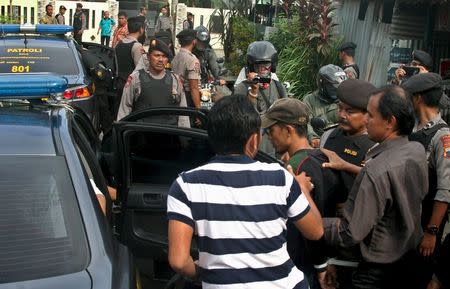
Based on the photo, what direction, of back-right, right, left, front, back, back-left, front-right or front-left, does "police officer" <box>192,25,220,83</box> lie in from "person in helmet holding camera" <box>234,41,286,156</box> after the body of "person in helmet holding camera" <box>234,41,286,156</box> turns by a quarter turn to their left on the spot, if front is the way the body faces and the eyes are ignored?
left

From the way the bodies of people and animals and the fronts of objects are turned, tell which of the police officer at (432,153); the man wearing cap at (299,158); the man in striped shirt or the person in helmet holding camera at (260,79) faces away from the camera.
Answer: the man in striped shirt

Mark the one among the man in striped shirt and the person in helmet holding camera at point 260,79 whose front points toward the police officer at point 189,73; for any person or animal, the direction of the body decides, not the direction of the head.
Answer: the man in striped shirt

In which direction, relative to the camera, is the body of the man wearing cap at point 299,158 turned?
to the viewer's left

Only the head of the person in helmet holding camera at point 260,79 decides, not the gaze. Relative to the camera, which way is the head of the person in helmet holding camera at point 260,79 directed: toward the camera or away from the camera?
toward the camera

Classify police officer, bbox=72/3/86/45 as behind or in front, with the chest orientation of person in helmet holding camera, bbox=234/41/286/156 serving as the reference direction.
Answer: behind

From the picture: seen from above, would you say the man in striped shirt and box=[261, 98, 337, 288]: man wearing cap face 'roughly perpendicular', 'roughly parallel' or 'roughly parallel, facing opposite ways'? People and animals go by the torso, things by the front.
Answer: roughly perpendicular

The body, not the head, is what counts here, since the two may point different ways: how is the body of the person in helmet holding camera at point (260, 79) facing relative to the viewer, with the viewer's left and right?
facing the viewer

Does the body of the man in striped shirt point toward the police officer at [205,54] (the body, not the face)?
yes

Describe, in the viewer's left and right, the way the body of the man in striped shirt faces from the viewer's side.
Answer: facing away from the viewer

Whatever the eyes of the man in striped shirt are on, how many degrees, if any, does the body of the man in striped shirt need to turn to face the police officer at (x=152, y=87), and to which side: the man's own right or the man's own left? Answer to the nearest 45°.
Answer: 0° — they already face them

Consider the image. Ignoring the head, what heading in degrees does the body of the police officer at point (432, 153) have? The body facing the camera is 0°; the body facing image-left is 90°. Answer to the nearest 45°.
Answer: approximately 90°

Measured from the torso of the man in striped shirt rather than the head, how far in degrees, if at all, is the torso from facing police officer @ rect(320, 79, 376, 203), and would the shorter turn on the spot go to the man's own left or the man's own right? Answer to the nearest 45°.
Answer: approximately 45° to the man's own right

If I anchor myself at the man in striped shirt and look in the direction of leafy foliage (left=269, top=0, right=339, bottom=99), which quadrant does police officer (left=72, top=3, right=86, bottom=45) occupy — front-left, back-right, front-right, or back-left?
front-left

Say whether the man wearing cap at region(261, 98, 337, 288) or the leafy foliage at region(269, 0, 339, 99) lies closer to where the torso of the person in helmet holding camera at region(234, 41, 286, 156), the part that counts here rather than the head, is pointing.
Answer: the man wearing cap

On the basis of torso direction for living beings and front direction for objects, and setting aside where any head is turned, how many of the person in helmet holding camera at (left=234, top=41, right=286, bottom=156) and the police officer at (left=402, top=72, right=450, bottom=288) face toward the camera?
1
